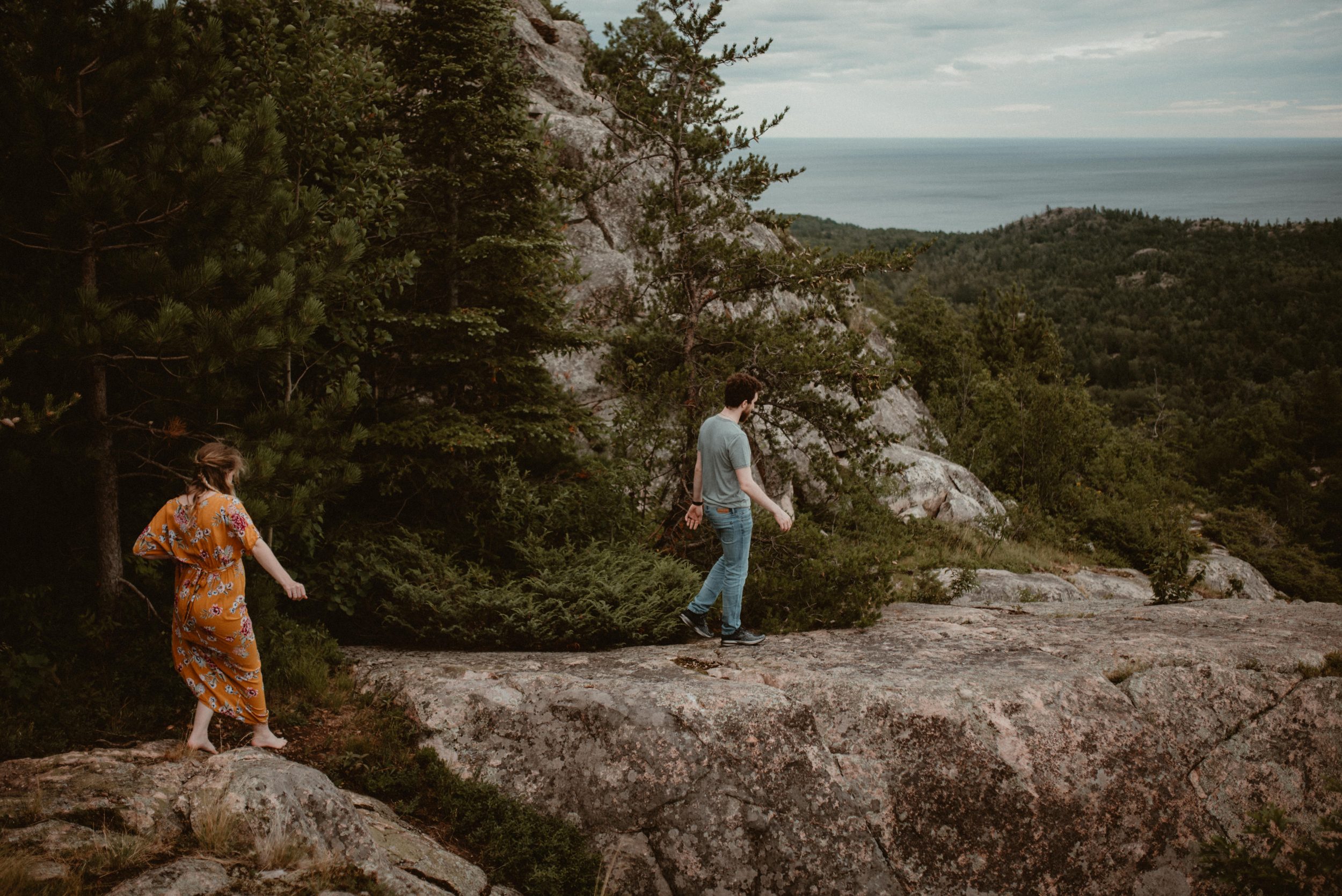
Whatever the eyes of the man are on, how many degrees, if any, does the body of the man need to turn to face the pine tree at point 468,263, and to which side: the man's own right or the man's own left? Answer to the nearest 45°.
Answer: approximately 90° to the man's own left

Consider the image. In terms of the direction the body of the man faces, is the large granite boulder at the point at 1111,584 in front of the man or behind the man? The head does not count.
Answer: in front

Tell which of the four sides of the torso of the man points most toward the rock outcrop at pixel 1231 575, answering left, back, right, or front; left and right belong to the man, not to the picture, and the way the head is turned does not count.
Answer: front

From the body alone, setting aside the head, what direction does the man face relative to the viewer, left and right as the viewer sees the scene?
facing away from the viewer and to the right of the viewer

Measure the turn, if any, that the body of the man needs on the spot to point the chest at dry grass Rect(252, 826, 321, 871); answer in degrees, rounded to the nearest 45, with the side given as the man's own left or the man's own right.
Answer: approximately 180°

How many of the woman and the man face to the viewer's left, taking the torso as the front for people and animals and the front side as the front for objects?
0

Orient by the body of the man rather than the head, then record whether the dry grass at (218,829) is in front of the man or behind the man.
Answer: behind

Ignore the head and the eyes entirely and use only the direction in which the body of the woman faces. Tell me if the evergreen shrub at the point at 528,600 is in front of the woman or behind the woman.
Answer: in front

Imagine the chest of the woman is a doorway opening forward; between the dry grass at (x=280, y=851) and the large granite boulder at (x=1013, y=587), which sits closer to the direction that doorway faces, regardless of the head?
the large granite boulder

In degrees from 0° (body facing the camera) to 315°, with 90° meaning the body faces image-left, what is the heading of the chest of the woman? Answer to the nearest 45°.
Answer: approximately 225°

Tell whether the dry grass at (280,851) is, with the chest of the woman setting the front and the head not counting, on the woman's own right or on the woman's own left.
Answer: on the woman's own right
